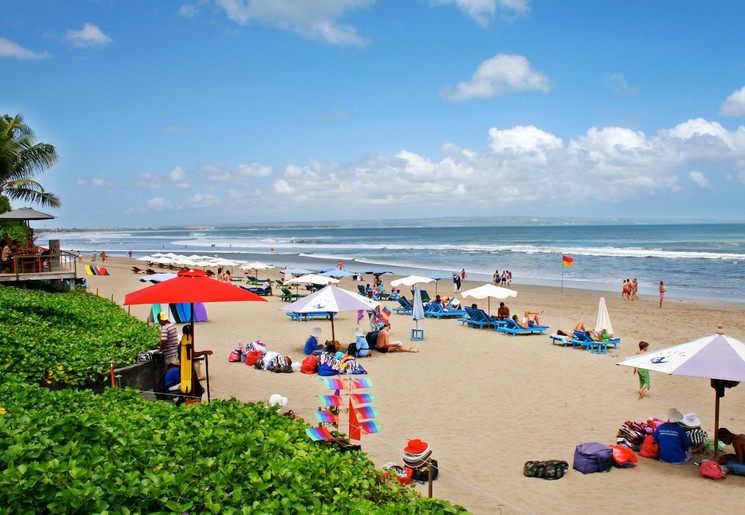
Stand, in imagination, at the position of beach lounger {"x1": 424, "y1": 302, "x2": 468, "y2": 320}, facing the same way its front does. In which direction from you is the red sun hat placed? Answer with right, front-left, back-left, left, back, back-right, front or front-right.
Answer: right

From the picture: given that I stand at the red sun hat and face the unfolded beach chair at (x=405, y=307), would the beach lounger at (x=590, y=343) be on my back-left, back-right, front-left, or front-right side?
front-right

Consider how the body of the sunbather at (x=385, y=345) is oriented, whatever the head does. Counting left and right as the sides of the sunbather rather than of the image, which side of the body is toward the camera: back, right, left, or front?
right

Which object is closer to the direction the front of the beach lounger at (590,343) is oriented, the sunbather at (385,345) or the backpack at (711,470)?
the backpack

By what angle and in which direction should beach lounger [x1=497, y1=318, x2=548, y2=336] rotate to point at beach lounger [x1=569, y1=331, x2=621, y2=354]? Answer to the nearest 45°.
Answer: approximately 45° to its right

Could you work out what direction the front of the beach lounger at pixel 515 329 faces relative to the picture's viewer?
facing to the right of the viewer

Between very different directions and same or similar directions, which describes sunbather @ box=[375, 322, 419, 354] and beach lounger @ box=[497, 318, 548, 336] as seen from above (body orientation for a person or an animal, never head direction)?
same or similar directions

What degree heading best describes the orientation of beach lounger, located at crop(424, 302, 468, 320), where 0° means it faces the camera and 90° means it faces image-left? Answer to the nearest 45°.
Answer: approximately 270°

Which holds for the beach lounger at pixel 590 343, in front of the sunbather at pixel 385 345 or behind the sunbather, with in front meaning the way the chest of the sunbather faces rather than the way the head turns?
in front

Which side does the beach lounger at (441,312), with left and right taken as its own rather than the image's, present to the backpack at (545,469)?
right

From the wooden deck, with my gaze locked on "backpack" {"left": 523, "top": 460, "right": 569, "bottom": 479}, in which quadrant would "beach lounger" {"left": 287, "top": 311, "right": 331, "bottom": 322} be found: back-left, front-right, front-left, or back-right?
front-left

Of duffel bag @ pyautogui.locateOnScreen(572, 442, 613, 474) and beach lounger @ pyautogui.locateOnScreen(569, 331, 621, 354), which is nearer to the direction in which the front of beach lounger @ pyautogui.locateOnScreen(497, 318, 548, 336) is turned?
the beach lounger

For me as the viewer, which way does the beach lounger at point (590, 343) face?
facing to the right of the viewer

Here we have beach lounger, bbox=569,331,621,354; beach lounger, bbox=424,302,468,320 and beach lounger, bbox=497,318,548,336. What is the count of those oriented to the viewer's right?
3

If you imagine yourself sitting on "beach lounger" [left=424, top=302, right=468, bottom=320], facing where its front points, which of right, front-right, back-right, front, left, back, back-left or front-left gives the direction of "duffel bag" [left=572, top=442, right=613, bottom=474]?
right
